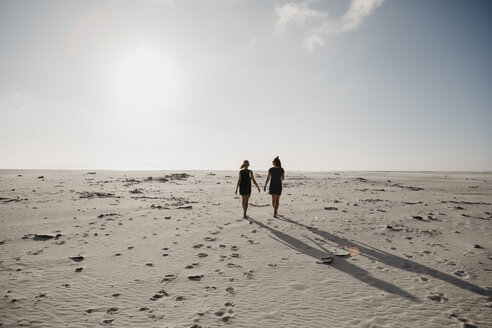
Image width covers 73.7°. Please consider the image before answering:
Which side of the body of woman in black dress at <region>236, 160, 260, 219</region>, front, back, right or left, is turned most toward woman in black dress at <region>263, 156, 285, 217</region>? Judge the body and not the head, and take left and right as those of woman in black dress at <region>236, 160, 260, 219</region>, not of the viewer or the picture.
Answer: right

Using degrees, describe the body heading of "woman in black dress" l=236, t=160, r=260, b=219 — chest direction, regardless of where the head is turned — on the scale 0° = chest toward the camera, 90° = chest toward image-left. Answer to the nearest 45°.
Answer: approximately 180°
